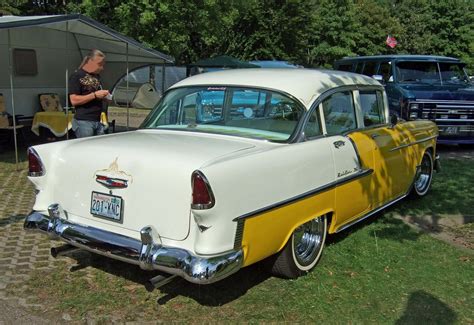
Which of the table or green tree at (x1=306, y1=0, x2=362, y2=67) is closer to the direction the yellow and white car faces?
the green tree

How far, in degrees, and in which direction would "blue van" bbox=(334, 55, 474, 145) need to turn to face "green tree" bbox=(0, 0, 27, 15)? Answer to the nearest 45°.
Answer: approximately 135° to its right

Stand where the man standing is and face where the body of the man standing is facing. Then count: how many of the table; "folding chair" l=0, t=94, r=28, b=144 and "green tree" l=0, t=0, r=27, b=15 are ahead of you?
0

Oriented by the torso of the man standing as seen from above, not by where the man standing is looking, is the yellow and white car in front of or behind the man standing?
in front

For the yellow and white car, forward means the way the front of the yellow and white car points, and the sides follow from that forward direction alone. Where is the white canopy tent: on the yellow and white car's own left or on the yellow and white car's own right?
on the yellow and white car's own left

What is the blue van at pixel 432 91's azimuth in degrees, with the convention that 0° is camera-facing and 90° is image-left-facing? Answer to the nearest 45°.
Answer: approximately 315°

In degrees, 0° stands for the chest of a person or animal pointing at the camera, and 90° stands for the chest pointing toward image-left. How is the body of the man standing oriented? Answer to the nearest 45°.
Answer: approximately 315°

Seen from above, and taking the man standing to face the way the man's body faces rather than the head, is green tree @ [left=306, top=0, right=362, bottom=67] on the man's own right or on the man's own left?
on the man's own left

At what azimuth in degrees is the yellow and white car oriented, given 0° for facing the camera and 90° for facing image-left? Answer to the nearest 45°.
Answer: approximately 225°

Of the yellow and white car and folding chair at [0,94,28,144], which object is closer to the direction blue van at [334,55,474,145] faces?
the yellow and white car

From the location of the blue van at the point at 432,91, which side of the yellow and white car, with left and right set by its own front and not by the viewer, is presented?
front

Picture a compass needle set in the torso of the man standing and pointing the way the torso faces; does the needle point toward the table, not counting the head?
no

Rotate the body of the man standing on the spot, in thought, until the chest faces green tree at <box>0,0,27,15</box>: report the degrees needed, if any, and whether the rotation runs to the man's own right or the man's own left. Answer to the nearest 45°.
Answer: approximately 135° to the man's own left

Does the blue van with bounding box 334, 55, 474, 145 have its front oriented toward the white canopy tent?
no

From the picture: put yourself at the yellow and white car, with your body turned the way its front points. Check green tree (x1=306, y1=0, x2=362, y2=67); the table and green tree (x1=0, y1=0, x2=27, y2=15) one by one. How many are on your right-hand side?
0

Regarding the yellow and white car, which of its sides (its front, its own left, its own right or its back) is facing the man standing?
left

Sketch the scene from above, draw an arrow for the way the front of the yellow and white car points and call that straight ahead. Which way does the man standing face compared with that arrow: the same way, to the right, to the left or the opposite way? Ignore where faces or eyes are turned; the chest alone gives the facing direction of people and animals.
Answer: to the right

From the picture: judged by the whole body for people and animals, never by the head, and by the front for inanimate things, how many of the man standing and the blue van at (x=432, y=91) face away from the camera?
0
